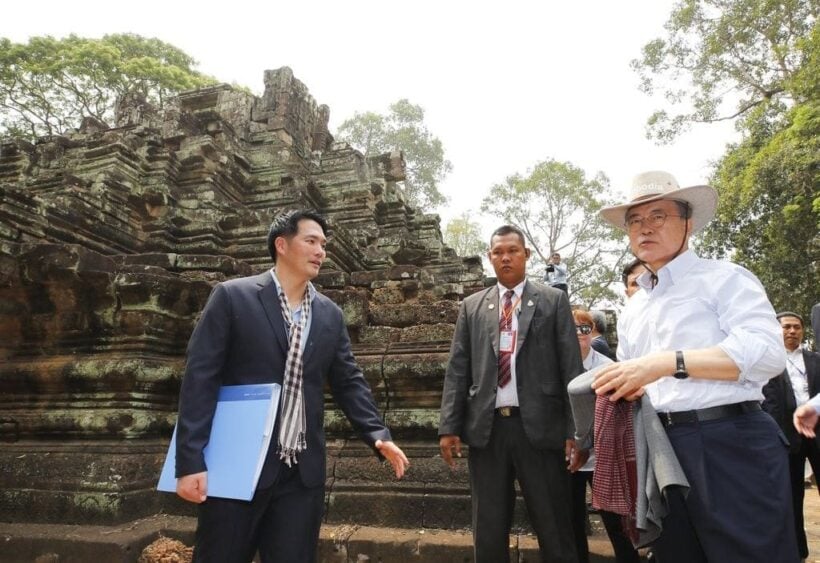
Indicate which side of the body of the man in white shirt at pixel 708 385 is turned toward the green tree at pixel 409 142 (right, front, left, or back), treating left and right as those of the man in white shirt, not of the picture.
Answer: right

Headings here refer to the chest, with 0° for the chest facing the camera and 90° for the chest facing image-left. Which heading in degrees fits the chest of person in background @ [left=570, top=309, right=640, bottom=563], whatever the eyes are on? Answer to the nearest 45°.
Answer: approximately 45°

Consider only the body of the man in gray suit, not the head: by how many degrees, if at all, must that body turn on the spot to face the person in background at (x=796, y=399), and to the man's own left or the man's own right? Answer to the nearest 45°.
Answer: approximately 135° to the man's own left

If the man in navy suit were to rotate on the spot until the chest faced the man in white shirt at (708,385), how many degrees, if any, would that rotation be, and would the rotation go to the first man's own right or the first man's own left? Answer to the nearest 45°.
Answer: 0° — they already face them

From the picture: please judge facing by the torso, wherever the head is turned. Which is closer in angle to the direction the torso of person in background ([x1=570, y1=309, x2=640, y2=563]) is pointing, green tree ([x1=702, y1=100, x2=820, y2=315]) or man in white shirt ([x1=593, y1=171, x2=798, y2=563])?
the man in white shirt

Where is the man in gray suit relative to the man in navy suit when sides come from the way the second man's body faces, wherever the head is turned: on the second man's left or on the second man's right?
on the second man's left

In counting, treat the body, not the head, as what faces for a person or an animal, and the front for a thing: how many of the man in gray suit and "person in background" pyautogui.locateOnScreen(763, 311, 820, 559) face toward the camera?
2

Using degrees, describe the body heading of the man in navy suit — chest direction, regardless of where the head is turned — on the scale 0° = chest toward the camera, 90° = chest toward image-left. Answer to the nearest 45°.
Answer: approximately 315°

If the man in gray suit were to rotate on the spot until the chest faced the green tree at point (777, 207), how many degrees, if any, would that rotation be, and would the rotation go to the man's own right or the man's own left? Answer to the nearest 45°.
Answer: approximately 135° to the man's own left
